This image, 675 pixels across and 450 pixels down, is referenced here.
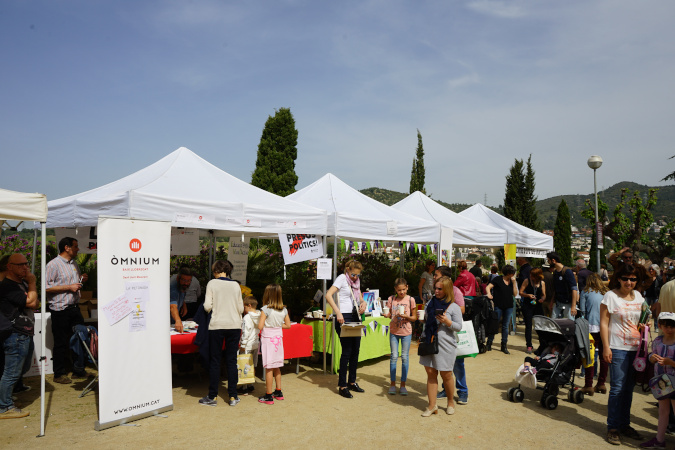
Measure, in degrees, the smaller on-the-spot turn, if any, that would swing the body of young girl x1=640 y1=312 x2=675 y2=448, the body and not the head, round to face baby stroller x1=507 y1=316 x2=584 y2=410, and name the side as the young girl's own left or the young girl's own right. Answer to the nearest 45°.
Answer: approximately 90° to the young girl's own right

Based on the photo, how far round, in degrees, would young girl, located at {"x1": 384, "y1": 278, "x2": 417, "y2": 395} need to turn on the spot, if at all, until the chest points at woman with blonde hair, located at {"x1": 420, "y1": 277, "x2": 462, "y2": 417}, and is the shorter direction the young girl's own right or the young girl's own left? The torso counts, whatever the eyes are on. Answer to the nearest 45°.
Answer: approximately 45° to the young girl's own left

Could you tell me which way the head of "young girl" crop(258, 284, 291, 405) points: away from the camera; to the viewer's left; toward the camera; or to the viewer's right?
away from the camera

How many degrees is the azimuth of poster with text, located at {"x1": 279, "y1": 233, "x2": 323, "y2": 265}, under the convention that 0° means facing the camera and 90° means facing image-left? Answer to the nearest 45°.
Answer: approximately 0°

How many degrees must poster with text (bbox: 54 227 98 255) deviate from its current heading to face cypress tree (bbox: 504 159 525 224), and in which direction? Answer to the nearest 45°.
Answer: approximately 135° to its left

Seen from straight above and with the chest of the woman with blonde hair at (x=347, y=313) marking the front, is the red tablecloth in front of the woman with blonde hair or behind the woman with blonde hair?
behind

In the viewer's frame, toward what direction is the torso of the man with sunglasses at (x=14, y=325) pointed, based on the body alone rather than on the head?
to the viewer's right
